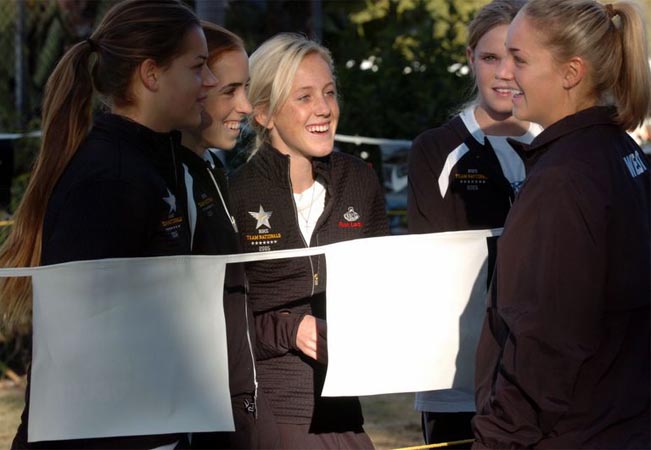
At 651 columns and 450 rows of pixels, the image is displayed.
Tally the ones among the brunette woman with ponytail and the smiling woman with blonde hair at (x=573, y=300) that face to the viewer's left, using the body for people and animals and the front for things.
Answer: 1

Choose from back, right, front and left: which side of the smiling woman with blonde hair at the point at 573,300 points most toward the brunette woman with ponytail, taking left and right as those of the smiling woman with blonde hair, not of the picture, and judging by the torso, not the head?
front

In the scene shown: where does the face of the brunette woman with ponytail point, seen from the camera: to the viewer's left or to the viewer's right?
to the viewer's right

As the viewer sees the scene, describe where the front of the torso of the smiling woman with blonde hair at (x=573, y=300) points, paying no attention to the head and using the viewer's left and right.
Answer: facing to the left of the viewer

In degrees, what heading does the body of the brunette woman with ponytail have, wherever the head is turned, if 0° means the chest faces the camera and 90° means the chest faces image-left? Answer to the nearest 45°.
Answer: approximately 270°

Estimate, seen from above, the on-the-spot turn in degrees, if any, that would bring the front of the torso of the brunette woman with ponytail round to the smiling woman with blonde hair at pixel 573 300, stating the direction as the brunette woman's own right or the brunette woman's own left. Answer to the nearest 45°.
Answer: approximately 45° to the brunette woman's own right
